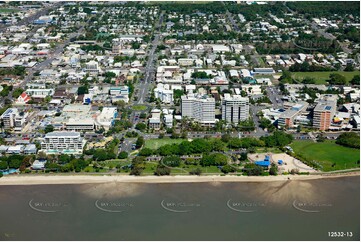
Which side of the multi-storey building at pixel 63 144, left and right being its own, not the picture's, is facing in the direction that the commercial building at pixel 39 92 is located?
back

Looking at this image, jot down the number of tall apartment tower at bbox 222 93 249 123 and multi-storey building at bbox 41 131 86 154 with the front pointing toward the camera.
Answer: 2

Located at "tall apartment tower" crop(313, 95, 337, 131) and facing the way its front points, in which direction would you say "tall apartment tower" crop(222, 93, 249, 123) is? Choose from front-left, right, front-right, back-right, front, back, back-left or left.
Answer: right

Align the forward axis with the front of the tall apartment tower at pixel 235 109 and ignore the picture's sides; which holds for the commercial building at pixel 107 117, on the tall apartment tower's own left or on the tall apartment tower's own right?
on the tall apartment tower's own right

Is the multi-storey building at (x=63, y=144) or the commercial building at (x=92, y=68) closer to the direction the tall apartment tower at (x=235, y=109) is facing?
the multi-storey building

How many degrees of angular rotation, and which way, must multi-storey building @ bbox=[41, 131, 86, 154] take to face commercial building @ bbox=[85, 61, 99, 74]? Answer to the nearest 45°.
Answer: approximately 180°

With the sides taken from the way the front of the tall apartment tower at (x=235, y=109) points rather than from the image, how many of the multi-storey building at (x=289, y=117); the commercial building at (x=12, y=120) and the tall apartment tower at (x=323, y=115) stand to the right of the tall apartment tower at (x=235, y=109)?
1

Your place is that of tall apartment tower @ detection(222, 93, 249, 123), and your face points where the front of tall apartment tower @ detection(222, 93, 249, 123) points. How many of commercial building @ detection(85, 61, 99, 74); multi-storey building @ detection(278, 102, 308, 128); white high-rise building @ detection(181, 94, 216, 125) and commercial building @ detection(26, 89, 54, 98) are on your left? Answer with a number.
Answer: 1

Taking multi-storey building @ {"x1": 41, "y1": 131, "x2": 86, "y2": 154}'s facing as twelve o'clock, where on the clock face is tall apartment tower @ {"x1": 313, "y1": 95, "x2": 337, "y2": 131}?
The tall apartment tower is roughly at 9 o'clock from the multi-storey building.

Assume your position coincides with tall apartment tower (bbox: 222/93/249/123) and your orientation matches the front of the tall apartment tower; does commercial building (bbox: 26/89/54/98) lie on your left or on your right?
on your right

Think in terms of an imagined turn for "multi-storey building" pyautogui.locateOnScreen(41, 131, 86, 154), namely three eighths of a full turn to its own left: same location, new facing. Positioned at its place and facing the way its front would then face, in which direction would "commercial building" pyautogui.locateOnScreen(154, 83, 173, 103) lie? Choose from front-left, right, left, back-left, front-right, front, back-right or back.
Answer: front

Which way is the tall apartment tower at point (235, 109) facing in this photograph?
toward the camera

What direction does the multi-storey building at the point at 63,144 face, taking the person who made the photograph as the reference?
facing the viewer

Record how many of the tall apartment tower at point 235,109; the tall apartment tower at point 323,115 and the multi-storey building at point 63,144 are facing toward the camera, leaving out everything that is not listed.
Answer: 3

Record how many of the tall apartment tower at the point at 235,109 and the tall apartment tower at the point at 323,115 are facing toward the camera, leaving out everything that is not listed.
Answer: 2

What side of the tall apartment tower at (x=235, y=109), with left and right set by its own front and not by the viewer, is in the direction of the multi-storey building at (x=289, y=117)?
left

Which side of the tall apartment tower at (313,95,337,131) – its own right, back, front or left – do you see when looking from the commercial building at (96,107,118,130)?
right
